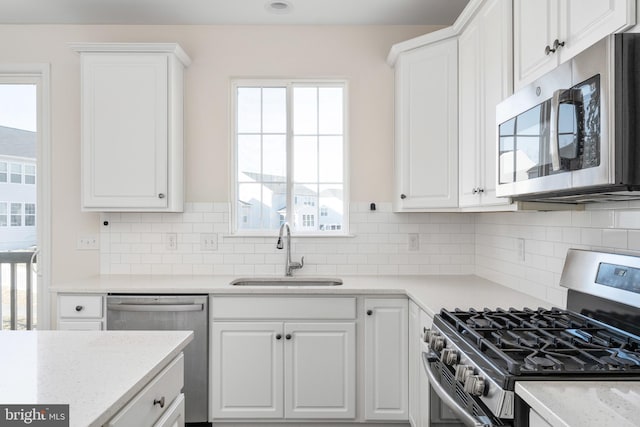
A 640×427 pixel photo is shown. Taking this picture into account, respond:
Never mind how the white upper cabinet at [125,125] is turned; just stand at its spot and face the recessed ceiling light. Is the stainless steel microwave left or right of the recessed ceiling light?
right

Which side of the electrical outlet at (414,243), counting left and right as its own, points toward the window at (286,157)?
right

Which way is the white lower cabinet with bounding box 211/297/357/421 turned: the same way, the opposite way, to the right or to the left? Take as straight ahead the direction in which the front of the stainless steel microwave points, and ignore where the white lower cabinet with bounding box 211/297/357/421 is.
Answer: to the left

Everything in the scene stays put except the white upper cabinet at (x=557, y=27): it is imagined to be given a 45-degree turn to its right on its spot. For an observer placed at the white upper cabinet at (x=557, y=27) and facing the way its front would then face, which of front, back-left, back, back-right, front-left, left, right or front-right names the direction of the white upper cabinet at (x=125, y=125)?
front

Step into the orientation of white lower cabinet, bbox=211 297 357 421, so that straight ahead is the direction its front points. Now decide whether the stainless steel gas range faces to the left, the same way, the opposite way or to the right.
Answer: to the right

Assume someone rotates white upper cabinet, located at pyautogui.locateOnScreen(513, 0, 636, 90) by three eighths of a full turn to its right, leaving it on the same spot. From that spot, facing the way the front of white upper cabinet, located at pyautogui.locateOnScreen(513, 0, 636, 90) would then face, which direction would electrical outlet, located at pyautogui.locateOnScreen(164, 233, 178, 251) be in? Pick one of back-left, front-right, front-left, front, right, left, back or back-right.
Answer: left

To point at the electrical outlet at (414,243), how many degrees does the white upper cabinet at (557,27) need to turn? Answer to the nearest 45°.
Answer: approximately 90° to its right

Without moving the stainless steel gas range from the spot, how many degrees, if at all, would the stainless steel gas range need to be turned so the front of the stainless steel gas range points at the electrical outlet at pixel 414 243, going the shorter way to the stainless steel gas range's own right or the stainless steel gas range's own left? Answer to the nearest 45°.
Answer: approximately 90° to the stainless steel gas range's own right

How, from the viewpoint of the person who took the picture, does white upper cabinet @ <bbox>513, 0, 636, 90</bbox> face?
facing the viewer and to the left of the viewer

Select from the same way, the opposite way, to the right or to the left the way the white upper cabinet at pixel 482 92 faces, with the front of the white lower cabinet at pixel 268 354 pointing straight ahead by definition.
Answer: to the right
